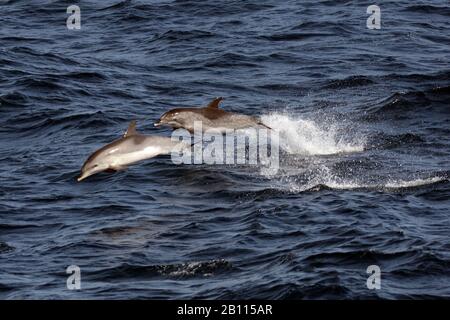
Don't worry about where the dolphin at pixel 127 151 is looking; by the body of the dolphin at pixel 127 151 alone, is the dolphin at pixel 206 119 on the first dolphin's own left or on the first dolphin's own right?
on the first dolphin's own right

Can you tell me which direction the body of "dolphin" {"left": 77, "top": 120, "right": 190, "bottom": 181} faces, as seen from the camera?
to the viewer's left

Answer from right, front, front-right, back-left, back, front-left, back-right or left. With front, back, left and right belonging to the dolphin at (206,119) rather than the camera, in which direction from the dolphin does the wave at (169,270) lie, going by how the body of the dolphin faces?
left

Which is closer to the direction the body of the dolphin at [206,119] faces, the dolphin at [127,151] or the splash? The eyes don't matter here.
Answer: the dolphin

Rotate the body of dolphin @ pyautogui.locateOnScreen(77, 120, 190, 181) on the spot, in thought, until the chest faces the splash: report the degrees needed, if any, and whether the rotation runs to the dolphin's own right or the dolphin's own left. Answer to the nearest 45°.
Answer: approximately 135° to the dolphin's own right

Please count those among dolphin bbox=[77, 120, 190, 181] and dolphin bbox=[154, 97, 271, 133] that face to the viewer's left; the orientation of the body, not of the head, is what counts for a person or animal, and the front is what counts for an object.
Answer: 2

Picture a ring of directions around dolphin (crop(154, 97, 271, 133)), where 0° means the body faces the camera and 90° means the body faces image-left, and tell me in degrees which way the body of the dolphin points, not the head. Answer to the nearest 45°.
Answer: approximately 90°

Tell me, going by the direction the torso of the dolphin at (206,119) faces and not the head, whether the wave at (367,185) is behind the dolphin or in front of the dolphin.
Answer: behind

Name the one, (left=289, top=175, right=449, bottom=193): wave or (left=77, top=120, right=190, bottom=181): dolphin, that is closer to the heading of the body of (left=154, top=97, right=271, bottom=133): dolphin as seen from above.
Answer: the dolphin

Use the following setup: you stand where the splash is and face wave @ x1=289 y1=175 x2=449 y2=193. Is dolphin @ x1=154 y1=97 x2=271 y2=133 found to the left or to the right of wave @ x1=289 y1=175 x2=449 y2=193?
right

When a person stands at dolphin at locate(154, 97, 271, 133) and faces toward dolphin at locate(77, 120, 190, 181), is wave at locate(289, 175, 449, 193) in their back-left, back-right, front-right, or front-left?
back-left
